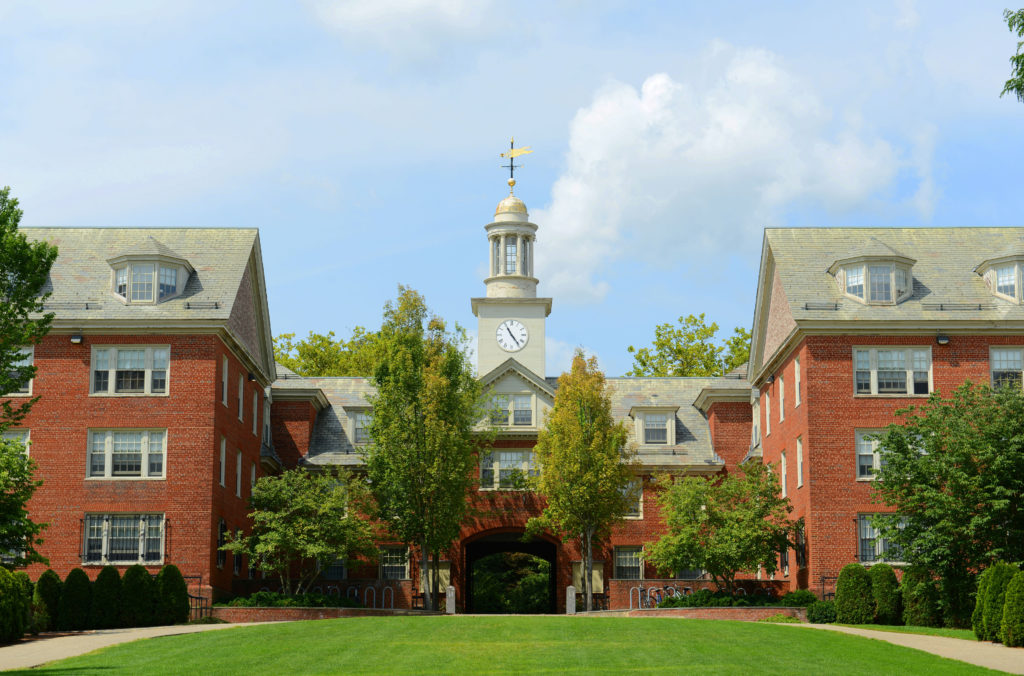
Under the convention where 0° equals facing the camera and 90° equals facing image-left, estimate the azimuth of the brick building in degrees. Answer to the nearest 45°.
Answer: approximately 0°

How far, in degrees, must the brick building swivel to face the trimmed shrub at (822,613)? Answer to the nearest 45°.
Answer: approximately 90° to its left

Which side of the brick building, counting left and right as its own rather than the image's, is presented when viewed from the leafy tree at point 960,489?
left

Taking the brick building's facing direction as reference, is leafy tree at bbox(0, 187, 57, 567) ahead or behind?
ahead

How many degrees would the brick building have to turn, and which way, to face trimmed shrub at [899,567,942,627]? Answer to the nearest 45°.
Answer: approximately 90° to its left

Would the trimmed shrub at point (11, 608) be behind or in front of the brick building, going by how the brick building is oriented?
in front

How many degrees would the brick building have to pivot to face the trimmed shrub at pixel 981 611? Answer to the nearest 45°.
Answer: approximately 45° to its left
